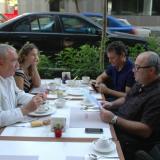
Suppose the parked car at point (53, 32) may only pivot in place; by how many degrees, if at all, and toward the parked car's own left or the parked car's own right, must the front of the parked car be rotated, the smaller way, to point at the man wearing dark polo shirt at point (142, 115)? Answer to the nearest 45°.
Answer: approximately 90° to the parked car's own right

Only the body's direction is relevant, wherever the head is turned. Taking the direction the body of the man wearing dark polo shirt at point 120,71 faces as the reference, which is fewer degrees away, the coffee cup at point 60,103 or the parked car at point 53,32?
the coffee cup

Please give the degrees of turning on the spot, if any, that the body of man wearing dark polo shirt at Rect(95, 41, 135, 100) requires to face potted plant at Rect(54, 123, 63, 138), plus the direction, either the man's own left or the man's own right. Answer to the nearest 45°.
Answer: approximately 45° to the man's own left

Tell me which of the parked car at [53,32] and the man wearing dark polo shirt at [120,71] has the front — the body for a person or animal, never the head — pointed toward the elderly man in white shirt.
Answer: the man wearing dark polo shirt

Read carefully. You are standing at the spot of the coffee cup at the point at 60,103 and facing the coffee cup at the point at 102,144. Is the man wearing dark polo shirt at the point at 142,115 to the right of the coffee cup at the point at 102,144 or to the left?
left

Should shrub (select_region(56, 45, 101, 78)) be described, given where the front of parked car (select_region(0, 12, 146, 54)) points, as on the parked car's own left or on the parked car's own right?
on the parked car's own right

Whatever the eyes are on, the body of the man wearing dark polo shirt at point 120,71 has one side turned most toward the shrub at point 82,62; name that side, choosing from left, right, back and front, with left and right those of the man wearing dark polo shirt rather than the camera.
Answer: right

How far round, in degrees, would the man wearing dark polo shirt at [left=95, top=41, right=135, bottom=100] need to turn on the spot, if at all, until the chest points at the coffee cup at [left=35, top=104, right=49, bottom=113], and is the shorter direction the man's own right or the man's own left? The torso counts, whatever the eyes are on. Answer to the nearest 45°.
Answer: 0° — they already face it

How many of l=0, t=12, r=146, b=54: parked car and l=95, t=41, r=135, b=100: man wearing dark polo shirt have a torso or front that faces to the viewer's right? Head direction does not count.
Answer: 1

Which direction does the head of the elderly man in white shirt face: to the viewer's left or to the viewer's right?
to the viewer's right

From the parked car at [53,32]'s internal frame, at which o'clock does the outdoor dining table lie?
The outdoor dining table is roughly at 3 o'clock from the parked car.
